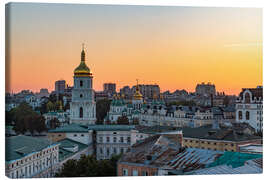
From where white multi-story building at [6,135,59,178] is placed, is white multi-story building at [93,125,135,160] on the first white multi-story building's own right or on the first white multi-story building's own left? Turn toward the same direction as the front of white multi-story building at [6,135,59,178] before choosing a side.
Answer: on the first white multi-story building's own left

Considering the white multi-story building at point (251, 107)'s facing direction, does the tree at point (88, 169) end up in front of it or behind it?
in front

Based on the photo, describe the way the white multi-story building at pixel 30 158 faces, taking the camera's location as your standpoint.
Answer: facing the viewer and to the right of the viewer

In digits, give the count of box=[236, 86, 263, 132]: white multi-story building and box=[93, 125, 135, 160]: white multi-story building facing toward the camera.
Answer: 2

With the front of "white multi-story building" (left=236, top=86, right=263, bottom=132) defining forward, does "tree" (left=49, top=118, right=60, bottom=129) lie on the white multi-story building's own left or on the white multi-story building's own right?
on the white multi-story building's own right

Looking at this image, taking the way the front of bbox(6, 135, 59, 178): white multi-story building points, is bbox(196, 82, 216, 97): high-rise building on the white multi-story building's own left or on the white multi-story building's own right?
on the white multi-story building's own left

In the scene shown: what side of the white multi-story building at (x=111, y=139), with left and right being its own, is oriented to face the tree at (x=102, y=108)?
back

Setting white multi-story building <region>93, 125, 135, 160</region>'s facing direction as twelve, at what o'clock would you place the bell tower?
The bell tower is roughly at 5 o'clock from the white multi-story building.

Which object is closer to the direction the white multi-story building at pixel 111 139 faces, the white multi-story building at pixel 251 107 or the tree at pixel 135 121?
the white multi-story building

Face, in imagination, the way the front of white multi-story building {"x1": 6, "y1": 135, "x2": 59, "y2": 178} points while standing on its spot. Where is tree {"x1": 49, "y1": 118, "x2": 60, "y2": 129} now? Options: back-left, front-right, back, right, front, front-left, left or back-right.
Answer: back-left
